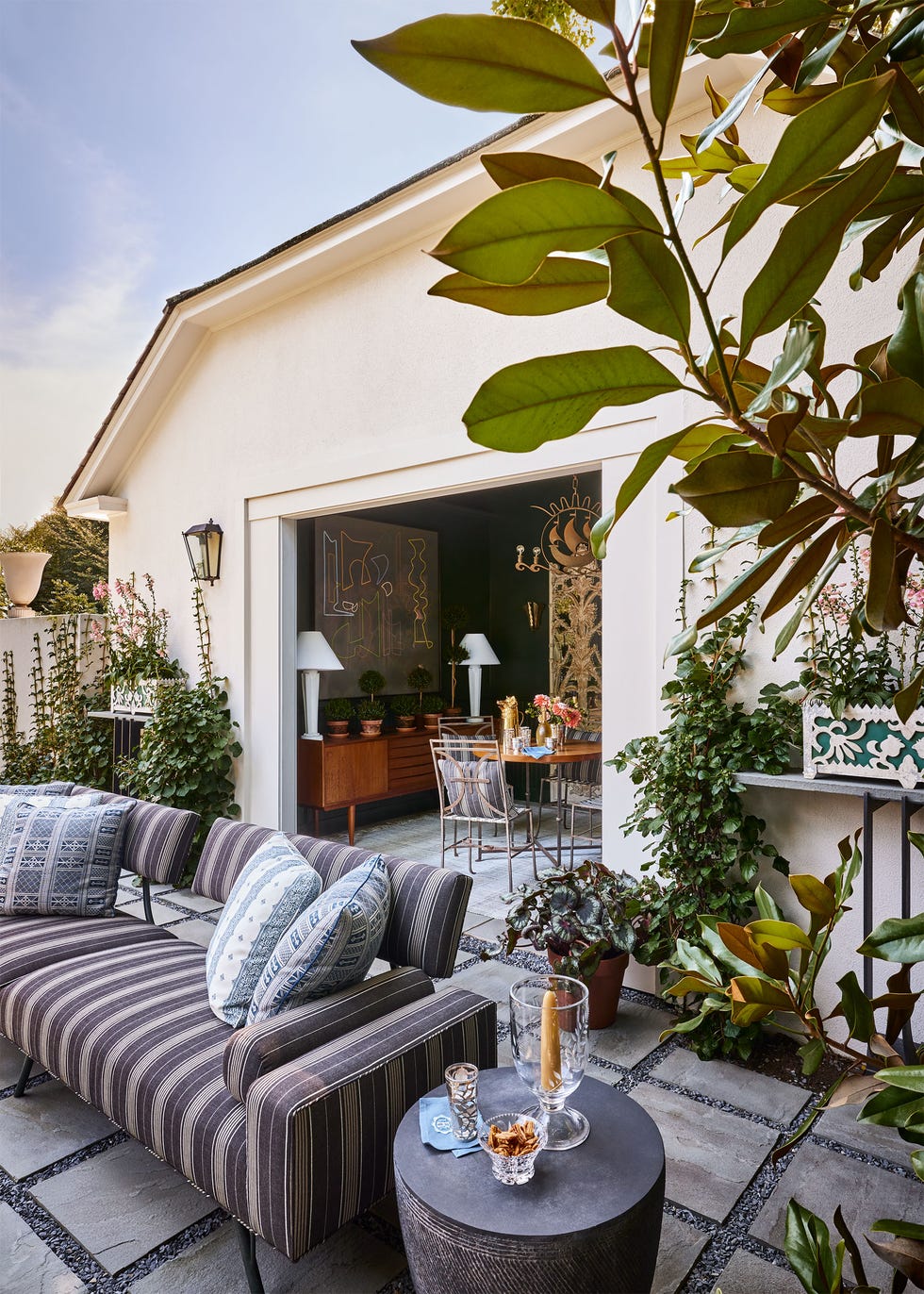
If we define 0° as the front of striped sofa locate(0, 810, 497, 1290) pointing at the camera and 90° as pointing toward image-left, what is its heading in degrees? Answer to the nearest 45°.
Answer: approximately 45°

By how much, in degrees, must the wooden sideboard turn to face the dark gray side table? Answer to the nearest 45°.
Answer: approximately 45° to its right

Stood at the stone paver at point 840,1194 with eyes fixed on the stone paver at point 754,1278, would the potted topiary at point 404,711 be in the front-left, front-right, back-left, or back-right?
back-right

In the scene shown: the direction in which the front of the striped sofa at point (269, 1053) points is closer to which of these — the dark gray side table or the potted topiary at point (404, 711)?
the dark gray side table

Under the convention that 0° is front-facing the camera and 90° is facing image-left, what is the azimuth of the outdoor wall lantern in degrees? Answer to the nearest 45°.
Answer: approximately 45°

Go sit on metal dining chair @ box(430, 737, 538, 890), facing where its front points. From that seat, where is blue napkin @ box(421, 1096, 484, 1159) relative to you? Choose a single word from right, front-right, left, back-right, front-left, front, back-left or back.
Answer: back-right

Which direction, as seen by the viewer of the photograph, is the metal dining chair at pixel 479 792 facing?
facing away from the viewer and to the right of the viewer

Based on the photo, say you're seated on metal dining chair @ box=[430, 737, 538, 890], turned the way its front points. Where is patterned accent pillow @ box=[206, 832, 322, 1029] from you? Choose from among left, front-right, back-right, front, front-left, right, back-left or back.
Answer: back-right

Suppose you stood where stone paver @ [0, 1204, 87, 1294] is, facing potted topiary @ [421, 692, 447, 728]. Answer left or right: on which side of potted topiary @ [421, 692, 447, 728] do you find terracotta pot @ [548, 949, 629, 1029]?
right

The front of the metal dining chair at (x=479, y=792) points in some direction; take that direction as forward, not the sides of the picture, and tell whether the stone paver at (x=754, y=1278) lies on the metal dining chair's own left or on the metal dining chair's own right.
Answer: on the metal dining chair's own right

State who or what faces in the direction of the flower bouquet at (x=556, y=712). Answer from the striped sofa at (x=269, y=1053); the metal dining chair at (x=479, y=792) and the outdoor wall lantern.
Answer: the metal dining chair

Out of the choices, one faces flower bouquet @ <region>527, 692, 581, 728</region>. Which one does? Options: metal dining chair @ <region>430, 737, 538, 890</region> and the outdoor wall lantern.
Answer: the metal dining chair

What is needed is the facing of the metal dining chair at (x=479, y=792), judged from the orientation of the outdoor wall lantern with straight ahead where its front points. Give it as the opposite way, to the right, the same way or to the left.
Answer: the opposite way

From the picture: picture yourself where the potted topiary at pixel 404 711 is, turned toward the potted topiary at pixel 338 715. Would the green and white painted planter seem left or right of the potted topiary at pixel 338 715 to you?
left
